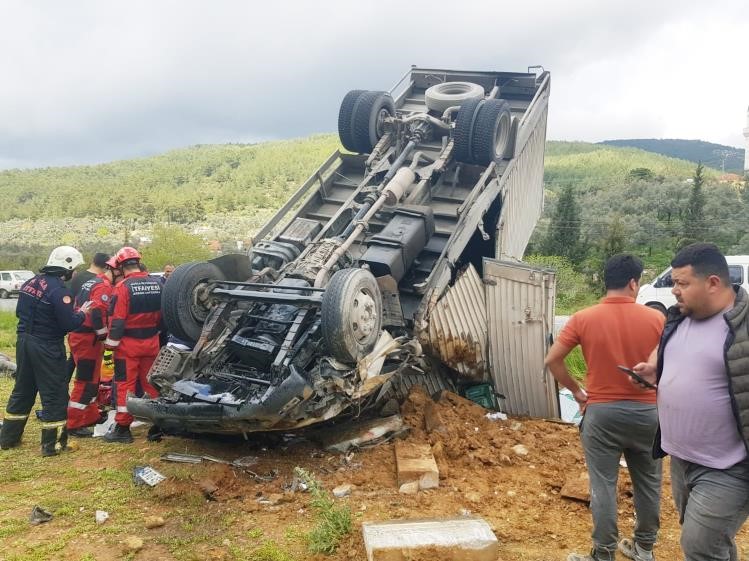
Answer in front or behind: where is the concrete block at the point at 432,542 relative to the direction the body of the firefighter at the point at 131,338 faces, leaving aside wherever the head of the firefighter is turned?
behind

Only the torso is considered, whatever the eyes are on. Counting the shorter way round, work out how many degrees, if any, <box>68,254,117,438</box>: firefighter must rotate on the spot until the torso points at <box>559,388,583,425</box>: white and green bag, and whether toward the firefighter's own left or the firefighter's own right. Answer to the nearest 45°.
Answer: approximately 45° to the firefighter's own right

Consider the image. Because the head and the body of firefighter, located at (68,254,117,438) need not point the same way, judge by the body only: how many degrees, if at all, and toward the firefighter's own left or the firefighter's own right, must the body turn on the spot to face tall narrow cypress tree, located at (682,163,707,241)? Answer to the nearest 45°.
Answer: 0° — they already face it

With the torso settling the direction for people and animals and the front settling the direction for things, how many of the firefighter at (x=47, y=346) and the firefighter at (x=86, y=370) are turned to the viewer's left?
0

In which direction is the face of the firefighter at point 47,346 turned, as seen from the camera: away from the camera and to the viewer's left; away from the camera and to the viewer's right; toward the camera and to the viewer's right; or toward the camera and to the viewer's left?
away from the camera and to the viewer's right

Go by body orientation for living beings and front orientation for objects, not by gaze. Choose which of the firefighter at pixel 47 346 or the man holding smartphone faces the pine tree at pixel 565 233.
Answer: the firefighter

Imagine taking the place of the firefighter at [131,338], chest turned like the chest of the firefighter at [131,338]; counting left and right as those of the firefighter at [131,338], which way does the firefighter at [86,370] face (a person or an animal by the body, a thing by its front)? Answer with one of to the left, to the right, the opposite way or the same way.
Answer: to the right

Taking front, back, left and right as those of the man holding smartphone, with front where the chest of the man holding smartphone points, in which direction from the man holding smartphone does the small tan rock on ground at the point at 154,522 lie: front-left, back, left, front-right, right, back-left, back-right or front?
front-right

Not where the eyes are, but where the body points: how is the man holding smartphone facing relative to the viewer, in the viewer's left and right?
facing the viewer and to the left of the viewer

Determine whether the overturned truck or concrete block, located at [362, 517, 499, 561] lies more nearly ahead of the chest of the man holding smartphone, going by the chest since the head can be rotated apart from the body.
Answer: the concrete block

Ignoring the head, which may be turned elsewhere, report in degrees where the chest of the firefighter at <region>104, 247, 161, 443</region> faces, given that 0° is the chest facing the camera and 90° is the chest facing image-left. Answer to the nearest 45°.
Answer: approximately 135°
